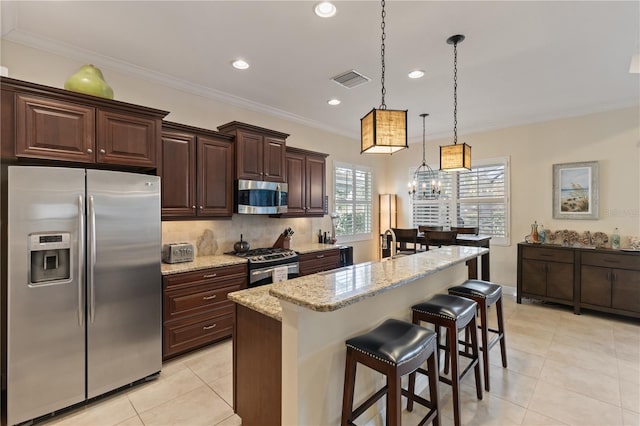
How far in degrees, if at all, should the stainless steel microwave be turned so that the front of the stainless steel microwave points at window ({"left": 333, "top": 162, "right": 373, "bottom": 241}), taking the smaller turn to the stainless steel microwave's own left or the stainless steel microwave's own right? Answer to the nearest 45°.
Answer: approximately 90° to the stainless steel microwave's own left

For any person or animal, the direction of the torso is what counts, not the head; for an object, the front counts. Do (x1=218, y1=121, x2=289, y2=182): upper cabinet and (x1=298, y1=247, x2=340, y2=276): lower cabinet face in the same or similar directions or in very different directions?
same or similar directions

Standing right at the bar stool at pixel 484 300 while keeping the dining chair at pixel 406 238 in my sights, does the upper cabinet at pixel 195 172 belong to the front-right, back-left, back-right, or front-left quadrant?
front-left

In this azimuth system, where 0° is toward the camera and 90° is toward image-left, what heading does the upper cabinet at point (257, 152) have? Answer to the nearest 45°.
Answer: approximately 315°

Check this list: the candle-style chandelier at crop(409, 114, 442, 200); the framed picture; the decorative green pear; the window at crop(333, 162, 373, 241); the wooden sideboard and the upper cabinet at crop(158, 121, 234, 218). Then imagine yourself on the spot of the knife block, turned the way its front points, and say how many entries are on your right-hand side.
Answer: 2

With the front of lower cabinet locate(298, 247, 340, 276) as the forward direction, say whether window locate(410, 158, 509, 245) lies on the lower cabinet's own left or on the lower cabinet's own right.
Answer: on the lower cabinet's own left

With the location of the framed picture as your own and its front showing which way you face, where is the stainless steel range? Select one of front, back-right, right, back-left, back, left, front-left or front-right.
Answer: front-right

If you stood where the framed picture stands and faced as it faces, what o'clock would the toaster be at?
The toaster is roughly at 1 o'clock from the framed picture.

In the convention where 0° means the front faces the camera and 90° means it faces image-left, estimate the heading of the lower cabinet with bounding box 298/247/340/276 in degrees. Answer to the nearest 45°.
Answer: approximately 315°

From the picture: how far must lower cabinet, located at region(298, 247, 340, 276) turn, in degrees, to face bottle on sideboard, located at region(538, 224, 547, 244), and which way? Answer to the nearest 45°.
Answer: approximately 45° to its left

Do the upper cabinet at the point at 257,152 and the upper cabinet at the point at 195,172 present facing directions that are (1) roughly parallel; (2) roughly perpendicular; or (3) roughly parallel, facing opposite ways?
roughly parallel

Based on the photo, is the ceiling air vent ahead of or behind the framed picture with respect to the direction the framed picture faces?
ahead

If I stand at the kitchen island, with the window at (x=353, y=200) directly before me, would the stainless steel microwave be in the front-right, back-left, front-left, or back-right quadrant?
front-left

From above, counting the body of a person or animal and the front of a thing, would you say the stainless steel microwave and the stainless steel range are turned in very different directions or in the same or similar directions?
same or similar directions

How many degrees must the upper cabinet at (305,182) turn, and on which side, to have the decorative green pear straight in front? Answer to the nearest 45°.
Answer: approximately 90° to its right

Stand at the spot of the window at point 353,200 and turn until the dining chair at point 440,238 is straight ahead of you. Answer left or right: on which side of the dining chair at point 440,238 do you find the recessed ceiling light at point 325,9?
right

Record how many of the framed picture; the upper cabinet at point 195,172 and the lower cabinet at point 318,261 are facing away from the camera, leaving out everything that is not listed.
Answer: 0

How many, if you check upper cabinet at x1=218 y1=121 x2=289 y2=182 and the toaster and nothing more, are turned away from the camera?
0

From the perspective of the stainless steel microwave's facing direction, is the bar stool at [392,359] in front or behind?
in front
